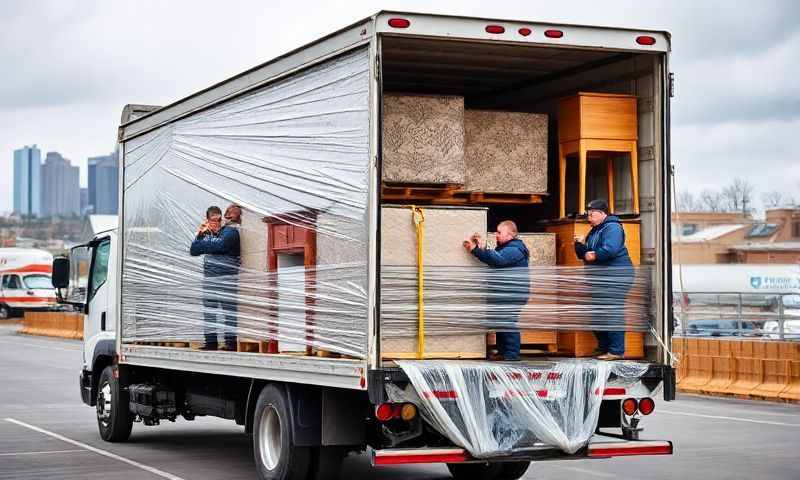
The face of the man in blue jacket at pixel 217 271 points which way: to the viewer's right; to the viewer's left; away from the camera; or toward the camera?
toward the camera

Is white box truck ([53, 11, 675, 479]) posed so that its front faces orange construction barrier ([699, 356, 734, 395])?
no

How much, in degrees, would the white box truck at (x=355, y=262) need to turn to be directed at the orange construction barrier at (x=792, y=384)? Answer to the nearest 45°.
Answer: approximately 90° to its right

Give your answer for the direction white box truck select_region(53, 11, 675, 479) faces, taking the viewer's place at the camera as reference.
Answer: facing away from the viewer and to the left of the viewer

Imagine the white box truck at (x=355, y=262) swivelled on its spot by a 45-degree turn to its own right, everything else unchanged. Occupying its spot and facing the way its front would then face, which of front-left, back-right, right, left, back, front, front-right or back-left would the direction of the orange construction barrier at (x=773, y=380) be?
front-right

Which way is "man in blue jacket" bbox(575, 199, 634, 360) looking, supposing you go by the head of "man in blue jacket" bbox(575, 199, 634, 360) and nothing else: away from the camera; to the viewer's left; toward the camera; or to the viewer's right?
to the viewer's left

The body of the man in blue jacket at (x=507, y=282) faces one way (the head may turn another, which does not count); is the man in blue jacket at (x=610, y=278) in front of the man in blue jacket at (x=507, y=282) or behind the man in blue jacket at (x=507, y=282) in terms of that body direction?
behind

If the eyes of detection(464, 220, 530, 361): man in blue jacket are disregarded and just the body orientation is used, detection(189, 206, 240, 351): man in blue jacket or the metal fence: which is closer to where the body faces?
the man in blue jacket

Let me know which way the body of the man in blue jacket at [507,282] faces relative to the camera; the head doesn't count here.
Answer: to the viewer's left

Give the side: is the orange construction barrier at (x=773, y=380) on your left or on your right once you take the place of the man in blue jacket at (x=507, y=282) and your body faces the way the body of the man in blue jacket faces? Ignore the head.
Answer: on your right
